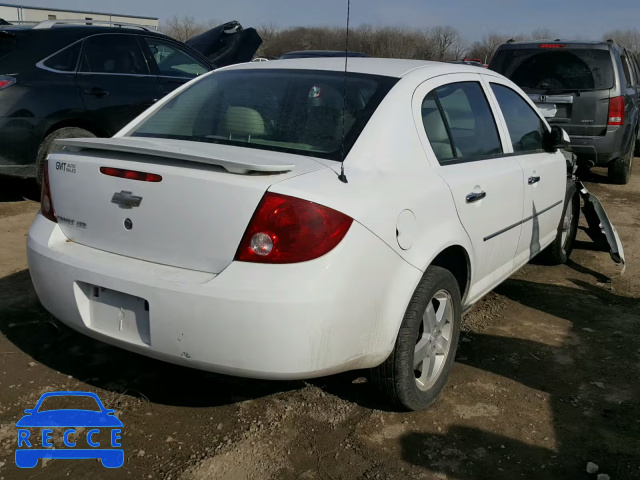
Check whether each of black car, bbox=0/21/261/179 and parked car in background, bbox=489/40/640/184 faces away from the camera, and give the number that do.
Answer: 1

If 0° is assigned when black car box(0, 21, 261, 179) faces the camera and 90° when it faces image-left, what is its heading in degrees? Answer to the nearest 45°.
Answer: approximately 270°

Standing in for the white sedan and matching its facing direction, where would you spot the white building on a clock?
The white building is roughly at 10 o'clock from the white sedan.

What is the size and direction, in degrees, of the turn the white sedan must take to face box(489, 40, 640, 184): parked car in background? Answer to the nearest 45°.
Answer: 0° — it already faces it

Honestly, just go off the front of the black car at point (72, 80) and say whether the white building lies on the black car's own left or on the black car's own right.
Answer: on the black car's own left

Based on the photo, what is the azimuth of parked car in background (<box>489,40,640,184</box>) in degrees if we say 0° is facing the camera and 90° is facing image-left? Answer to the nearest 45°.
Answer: approximately 180°

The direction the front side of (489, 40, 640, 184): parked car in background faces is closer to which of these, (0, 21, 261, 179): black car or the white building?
the white building

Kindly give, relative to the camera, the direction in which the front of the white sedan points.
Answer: facing away from the viewer and to the right of the viewer

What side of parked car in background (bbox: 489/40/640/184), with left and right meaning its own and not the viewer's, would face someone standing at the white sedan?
back

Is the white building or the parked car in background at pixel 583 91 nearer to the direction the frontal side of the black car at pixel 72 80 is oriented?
the parked car in background

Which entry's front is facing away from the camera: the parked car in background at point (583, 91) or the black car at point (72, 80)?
the parked car in background

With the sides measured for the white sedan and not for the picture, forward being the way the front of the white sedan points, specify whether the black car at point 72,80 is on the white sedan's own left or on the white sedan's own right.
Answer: on the white sedan's own left
